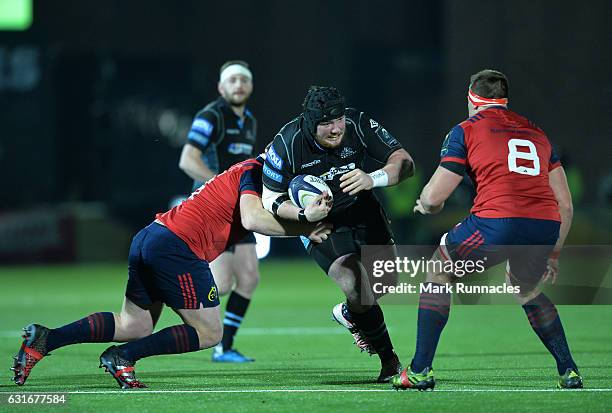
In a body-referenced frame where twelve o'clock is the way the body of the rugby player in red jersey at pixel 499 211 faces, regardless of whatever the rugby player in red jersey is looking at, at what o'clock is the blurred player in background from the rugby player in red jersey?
The blurred player in background is roughly at 12 o'clock from the rugby player in red jersey.

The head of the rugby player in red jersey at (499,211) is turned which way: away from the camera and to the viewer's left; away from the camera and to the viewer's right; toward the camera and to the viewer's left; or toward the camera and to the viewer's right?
away from the camera and to the viewer's left

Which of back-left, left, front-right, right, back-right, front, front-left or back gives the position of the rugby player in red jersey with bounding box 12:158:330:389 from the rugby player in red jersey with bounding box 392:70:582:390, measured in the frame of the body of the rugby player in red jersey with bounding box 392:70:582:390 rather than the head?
front-left

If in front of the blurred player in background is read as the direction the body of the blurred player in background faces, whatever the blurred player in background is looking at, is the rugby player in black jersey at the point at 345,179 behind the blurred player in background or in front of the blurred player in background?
in front

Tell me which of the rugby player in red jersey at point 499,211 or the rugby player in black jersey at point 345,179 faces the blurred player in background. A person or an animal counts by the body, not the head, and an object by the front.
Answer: the rugby player in red jersey

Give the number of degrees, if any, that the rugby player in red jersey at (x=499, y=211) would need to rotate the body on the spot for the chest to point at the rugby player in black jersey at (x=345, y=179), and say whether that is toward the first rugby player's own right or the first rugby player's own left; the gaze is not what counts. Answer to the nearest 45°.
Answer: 0° — they already face them

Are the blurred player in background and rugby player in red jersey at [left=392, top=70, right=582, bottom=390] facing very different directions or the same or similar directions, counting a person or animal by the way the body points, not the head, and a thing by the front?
very different directions

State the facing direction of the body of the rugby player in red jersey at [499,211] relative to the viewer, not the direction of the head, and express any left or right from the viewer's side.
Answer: facing away from the viewer and to the left of the viewer

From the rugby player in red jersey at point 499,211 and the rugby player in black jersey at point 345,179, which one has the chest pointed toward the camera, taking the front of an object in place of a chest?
the rugby player in black jersey

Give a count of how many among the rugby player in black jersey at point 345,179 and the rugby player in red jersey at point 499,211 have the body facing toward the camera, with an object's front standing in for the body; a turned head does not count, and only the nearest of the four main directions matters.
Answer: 1

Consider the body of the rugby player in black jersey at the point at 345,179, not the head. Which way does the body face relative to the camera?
toward the camera

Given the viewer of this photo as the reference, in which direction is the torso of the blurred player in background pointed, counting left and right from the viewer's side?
facing the viewer and to the right of the viewer

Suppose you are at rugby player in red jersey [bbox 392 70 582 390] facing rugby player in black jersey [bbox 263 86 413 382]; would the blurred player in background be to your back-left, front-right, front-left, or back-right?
front-right
